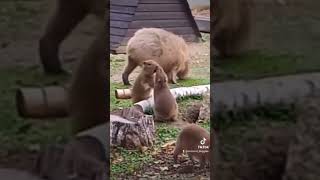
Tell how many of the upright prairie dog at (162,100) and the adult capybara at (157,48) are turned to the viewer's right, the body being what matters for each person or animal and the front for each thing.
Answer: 1
